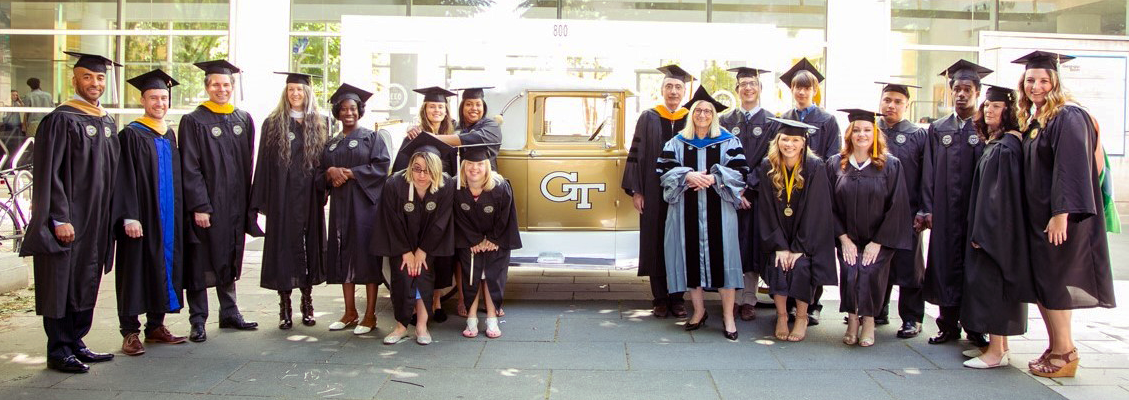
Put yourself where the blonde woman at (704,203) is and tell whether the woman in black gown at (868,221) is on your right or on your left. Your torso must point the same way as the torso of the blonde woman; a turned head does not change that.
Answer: on your left

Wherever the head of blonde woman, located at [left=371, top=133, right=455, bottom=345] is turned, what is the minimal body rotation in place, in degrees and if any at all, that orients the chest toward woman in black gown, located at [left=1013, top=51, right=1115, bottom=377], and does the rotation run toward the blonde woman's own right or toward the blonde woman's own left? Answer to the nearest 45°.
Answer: approximately 45° to the blonde woman's own left

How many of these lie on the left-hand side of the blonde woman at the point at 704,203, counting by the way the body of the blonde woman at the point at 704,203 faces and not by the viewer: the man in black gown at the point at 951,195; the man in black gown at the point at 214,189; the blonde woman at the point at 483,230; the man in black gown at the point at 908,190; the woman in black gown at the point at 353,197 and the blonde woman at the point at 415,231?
2

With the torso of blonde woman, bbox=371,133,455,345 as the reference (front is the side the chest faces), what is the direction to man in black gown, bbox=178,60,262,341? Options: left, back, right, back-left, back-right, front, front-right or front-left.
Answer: right
